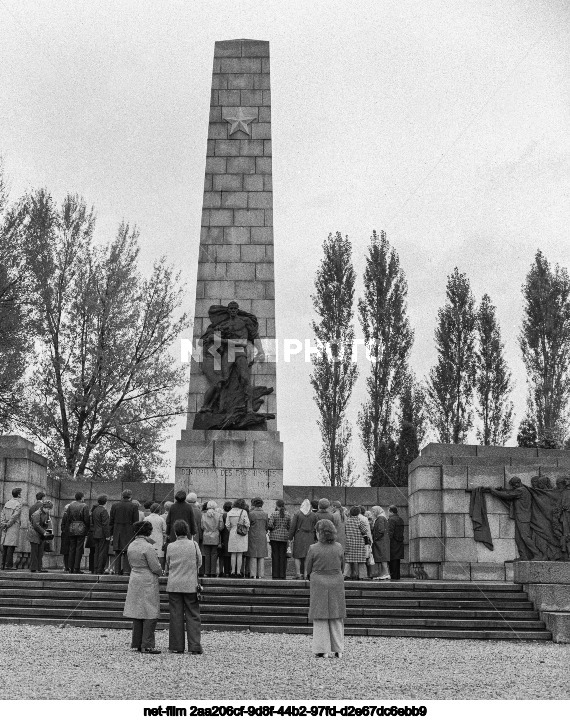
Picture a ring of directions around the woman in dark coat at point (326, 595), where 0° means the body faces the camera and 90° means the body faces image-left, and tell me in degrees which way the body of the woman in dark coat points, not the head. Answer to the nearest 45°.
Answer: approximately 180°

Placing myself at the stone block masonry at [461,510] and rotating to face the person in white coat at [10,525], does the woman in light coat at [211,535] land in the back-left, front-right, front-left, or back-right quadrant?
front-left

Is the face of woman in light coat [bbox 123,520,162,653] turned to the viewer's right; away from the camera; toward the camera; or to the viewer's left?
away from the camera

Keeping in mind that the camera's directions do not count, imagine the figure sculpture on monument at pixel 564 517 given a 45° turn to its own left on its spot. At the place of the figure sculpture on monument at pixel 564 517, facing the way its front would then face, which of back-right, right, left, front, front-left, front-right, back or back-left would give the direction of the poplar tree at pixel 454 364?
back-right

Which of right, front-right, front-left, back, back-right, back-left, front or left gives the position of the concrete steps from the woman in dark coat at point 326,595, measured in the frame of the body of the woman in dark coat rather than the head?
front

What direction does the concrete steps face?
toward the camera

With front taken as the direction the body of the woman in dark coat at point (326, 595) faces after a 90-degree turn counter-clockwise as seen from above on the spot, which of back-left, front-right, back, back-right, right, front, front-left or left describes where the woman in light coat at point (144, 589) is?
front

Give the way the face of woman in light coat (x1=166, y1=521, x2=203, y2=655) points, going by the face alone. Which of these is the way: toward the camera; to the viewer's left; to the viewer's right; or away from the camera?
away from the camera

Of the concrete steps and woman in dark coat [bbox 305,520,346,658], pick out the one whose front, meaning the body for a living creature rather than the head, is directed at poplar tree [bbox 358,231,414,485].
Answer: the woman in dark coat
